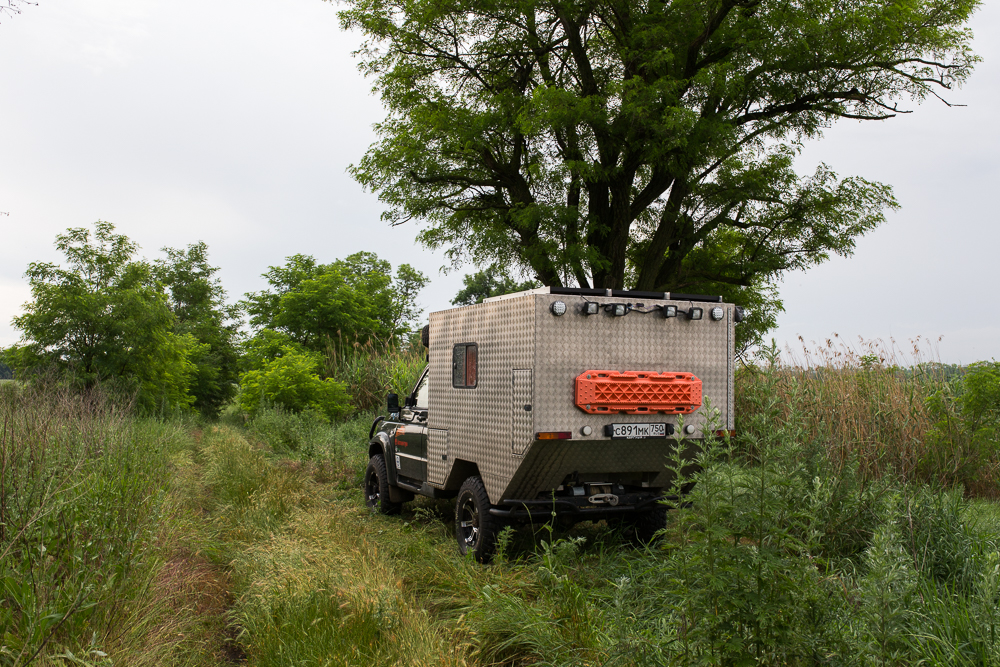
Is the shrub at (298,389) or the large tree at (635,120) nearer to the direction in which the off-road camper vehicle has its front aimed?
the shrub

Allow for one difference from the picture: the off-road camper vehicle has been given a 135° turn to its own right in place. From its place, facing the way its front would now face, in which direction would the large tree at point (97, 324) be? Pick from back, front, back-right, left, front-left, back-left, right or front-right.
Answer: back-left

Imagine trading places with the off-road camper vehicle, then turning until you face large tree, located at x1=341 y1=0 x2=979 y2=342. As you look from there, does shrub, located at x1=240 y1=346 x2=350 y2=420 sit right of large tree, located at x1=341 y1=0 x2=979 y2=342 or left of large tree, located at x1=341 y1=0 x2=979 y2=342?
left

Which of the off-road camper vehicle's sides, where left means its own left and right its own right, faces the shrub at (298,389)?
front

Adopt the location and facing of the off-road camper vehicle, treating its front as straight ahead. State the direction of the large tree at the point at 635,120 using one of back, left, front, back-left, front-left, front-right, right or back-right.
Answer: front-right

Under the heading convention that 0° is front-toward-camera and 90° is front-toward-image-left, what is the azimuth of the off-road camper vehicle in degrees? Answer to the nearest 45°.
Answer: approximately 135°

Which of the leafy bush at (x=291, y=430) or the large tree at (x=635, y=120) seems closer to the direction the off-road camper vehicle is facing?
the leafy bush

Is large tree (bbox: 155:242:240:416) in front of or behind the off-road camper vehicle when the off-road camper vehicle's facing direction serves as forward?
in front
